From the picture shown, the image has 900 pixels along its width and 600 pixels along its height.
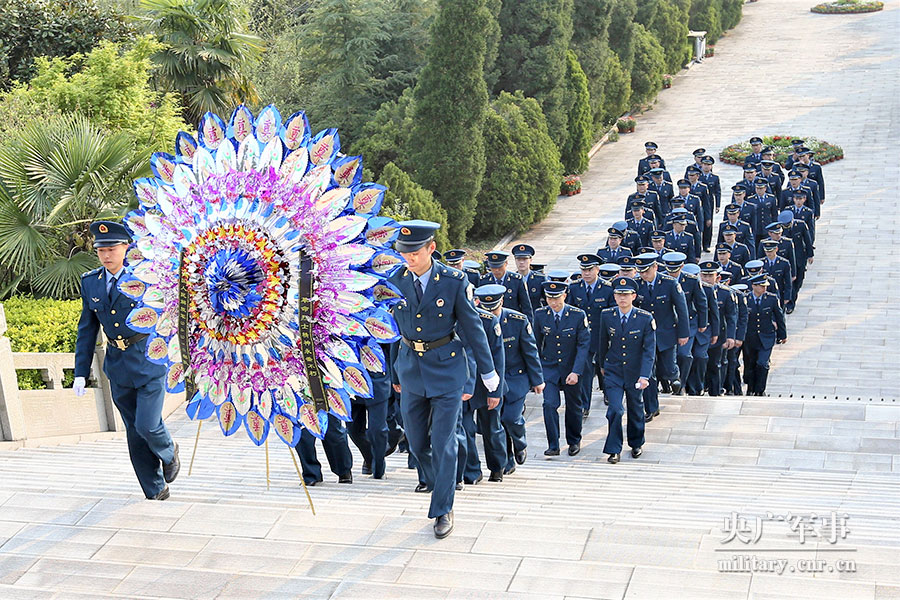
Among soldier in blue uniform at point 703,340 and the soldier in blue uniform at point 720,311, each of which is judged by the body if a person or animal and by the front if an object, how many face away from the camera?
0

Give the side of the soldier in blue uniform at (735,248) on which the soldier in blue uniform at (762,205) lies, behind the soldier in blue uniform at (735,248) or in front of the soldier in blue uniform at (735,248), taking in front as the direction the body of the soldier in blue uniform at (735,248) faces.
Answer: behind

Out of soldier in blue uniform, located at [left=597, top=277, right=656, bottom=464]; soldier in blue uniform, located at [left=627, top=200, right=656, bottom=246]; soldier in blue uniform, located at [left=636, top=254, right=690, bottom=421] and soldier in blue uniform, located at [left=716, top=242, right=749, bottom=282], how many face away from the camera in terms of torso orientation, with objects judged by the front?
0

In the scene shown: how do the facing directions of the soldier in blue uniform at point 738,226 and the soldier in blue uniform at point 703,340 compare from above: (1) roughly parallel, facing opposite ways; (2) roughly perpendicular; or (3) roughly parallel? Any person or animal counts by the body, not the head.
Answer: roughly parallel

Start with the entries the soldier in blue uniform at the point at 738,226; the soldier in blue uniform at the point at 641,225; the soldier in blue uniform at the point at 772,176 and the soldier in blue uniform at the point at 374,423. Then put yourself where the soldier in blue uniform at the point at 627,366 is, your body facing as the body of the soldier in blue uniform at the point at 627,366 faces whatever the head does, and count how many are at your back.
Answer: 3

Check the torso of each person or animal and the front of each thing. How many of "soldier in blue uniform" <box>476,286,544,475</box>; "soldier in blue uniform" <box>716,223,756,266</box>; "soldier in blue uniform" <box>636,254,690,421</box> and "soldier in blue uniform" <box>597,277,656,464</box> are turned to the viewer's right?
0

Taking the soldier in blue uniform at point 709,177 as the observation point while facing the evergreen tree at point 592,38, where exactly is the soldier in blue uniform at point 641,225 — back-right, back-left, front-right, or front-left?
back-left

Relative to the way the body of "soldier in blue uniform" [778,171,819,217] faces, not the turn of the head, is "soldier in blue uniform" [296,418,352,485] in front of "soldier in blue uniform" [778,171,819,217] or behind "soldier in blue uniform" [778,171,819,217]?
in front

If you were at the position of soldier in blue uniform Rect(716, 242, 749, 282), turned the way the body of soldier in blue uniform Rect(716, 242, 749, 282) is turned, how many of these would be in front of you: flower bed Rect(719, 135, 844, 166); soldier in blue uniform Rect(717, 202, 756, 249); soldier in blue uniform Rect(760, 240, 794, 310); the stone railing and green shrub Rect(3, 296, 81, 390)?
2

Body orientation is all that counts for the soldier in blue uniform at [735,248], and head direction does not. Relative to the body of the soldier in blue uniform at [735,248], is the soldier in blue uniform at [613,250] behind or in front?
in front

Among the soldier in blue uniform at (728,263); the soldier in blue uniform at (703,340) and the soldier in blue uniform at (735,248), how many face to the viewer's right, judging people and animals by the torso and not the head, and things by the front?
0

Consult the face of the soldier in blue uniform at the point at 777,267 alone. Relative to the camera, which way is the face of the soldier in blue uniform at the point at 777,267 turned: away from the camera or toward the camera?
toward the camera

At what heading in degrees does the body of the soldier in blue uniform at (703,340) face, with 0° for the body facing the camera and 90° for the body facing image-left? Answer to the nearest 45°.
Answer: approximately 45°

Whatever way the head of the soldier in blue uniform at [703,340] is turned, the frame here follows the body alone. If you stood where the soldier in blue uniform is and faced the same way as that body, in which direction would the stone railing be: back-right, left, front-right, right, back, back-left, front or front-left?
front

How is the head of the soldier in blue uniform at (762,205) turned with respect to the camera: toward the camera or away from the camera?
toward the camera

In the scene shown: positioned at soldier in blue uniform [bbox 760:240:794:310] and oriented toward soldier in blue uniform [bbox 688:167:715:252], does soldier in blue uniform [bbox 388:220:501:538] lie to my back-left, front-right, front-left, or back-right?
back-left
